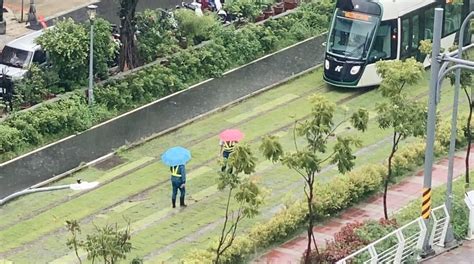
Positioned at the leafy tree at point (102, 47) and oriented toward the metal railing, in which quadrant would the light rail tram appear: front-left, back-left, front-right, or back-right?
front-left

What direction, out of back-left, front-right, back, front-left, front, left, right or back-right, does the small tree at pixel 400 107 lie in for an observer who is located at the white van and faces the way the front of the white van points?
left

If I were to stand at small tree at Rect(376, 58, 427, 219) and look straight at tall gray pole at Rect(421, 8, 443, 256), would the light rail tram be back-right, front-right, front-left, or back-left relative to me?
back-left

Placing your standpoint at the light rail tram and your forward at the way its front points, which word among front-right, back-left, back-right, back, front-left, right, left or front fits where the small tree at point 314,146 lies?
front-left

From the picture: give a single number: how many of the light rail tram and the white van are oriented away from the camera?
0

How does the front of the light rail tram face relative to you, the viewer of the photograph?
facing the viewer and to the left of the viewer

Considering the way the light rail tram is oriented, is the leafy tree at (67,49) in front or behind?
in front

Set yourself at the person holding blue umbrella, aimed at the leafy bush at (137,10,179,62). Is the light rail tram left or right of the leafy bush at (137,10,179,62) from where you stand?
right

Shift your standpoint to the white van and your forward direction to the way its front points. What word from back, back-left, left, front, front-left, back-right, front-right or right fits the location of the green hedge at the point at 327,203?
left

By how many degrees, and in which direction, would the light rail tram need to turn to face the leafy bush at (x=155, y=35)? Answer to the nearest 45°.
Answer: approximately 45° to its right
